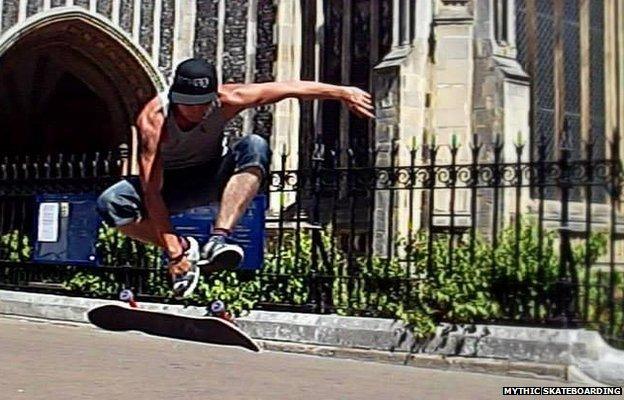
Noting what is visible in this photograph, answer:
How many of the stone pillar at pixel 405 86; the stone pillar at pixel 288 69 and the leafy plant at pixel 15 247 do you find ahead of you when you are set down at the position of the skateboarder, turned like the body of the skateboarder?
0

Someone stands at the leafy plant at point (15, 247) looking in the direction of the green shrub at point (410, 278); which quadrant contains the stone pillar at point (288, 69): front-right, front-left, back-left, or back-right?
front-left

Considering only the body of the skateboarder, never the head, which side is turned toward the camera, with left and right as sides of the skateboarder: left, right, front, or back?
front

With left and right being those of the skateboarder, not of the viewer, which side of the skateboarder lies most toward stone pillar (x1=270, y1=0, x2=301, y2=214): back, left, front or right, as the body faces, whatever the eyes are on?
back

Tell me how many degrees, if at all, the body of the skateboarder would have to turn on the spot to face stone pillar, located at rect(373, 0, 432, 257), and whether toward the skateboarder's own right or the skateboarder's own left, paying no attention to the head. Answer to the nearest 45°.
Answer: approximately 135° to the skateboarder's own left

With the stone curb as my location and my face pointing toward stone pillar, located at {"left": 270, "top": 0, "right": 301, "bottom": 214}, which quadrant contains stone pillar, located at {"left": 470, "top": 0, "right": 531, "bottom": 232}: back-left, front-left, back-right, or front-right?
front-right

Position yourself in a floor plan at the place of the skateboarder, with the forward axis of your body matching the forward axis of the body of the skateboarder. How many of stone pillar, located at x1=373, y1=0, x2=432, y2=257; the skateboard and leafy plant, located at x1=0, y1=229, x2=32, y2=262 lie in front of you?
1

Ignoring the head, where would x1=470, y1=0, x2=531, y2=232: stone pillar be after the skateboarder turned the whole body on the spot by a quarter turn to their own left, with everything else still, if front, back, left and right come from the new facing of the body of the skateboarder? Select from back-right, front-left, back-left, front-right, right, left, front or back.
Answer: front-left

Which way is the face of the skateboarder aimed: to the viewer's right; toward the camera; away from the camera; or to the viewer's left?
toward the camera

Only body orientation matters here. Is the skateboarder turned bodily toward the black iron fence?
no

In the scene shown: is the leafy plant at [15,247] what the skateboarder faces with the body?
no
